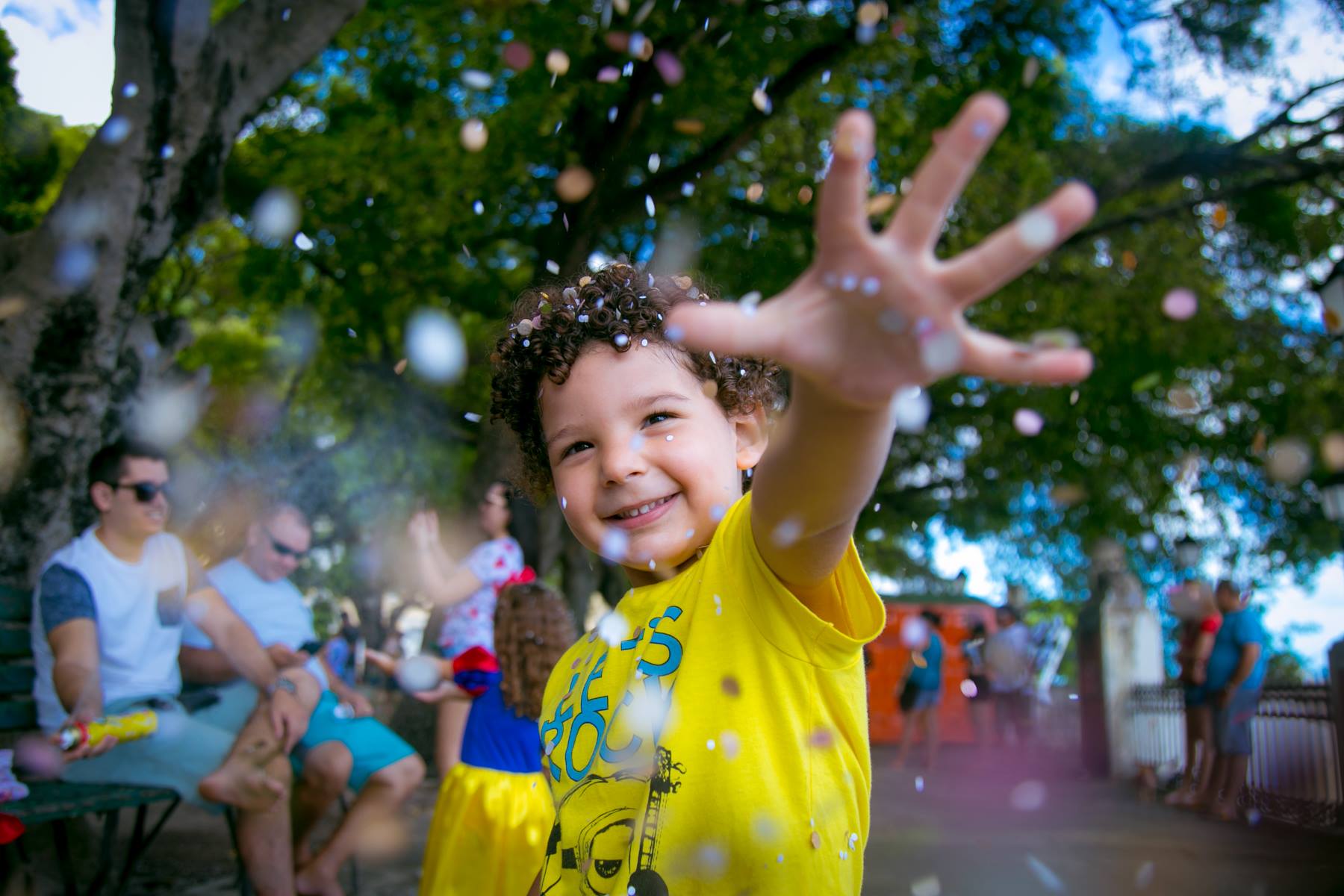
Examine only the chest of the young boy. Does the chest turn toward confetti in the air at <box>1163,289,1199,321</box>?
no

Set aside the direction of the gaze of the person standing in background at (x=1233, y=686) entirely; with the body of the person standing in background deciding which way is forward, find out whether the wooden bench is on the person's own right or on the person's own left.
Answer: on the person's own left

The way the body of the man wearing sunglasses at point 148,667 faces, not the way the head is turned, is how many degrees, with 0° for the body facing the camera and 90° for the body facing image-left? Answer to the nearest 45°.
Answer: approximately 315°

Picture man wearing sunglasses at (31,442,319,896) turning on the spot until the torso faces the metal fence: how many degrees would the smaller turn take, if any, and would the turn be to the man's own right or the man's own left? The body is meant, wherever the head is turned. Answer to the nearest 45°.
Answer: approximately 45° to the man's own left

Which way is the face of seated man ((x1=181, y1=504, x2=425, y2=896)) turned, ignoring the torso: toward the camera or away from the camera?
toward the camera

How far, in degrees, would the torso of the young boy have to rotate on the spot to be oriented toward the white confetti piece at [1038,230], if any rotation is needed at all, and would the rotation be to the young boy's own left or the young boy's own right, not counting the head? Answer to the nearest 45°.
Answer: approximately 90° to the young boy's own left

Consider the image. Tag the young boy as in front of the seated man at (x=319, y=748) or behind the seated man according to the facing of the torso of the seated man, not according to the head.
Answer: in front

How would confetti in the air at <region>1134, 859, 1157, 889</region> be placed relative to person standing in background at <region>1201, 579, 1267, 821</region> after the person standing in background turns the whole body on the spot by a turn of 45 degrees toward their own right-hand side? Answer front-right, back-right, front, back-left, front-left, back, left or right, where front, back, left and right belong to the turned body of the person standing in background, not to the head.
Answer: back-left

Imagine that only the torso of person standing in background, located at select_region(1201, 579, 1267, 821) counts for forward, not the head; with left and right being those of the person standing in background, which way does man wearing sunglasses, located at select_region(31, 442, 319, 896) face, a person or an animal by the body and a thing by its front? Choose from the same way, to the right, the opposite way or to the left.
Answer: the opposite way

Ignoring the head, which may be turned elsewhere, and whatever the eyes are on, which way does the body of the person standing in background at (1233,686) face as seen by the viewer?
to the viewer's left

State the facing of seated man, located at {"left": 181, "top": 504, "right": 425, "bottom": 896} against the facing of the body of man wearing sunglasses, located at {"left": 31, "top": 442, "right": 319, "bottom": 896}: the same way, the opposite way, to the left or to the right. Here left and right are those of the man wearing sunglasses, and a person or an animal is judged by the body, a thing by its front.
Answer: the same way
